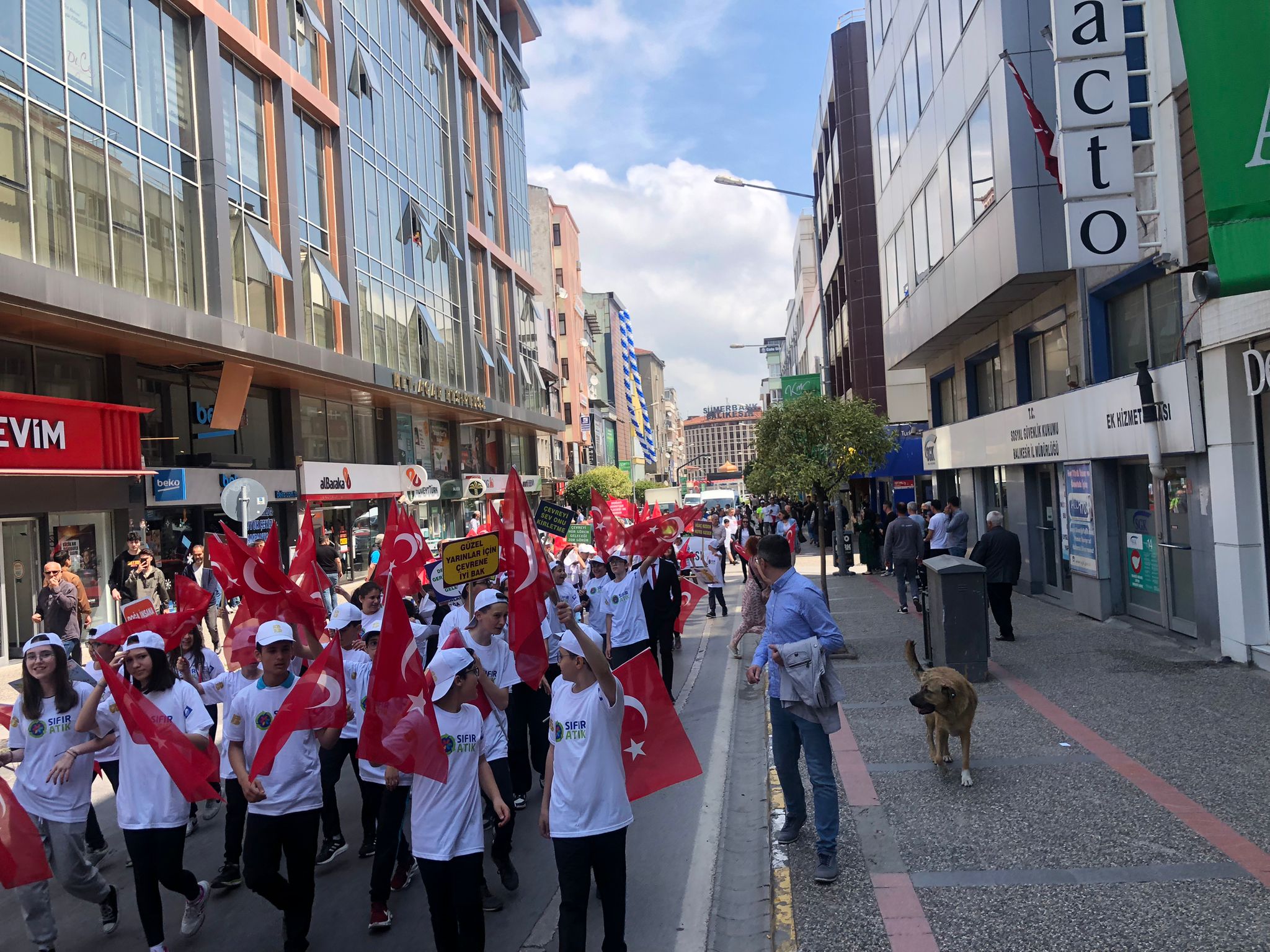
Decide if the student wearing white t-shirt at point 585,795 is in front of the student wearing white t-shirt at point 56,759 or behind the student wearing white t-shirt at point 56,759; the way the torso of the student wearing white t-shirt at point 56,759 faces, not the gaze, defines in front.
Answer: in front

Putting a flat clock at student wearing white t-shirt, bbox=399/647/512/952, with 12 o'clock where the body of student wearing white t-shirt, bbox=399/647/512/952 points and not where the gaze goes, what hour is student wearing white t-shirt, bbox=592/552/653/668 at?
student wearing white t-shirt, bbox=592/552/653/668 is roughly at 8 o'clock from student wearing white t-shirt, bbox=399/647/512/952.

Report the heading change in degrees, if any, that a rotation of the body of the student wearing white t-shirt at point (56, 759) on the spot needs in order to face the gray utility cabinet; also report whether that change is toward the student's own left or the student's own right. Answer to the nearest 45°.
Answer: approximately 90° to the student's own left

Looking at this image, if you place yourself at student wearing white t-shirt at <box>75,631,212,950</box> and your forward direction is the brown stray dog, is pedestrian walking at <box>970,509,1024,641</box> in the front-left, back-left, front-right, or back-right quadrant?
front-left

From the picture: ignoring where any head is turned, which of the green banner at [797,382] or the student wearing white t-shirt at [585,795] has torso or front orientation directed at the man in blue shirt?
the green banner

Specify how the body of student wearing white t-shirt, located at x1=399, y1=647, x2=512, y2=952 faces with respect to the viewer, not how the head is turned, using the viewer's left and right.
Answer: facing the viewer and to the right of the viewer

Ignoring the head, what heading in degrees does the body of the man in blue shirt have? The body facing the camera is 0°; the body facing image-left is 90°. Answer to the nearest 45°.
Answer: approximately 45°

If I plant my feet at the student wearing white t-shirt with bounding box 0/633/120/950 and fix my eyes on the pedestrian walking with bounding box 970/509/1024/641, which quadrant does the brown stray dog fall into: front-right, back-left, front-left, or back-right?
front-right

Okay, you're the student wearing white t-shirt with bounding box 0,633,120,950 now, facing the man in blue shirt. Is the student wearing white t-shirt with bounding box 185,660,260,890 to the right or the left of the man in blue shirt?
left

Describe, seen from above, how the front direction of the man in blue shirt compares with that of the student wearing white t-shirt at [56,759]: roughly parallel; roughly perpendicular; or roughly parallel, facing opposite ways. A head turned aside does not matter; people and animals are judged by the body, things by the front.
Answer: roughly perpendicular

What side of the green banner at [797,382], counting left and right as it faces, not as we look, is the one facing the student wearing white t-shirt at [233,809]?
front

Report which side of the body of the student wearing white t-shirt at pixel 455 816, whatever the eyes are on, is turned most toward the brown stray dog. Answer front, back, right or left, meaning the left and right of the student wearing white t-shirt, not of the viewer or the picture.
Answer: left

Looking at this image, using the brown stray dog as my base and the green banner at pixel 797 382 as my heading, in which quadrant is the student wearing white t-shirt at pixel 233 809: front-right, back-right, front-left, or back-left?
back-left

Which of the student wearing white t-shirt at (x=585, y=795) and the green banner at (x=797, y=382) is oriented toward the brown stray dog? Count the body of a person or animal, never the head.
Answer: the green banner

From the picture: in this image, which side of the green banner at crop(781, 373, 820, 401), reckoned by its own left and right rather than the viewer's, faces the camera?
front

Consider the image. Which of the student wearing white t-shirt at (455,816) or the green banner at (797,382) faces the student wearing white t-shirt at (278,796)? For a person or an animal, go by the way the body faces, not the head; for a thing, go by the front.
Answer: the green banner
